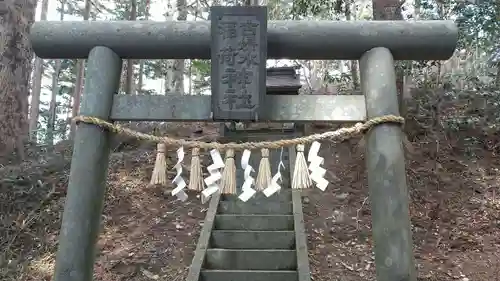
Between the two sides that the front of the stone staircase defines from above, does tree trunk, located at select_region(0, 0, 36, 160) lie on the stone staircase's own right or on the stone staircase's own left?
on the stone staircase's own right

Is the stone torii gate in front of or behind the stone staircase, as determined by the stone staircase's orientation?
in front

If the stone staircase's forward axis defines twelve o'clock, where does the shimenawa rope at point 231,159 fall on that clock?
The shimenawa rope is roughly at 12 o'clock from the stone staircase.

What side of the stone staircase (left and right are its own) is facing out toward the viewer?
front

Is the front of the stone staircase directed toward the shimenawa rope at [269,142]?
yes

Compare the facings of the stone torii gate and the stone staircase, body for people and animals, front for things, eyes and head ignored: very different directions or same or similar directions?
same or similar directions

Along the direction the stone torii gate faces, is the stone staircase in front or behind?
behind

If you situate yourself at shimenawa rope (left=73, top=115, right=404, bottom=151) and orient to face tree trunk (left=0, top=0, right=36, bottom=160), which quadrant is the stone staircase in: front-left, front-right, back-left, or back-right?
front-right

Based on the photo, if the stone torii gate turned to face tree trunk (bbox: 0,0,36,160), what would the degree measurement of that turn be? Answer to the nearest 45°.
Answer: approximately 135° to its right

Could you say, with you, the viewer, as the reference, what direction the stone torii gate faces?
facing the viewer

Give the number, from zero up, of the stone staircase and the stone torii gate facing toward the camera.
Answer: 2
